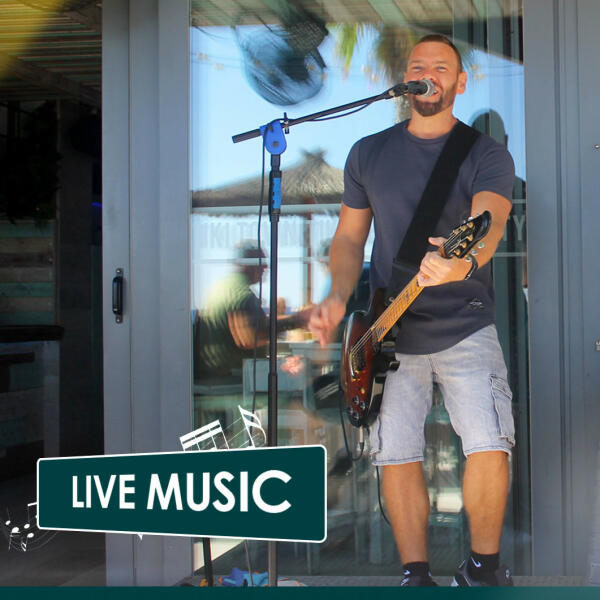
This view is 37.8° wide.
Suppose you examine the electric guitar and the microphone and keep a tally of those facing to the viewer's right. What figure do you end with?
1

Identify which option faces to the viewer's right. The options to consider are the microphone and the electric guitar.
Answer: the microphone

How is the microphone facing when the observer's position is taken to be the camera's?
facing to the right of the viewer

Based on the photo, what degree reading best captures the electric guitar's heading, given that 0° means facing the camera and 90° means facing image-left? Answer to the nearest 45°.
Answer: approximately 45°
